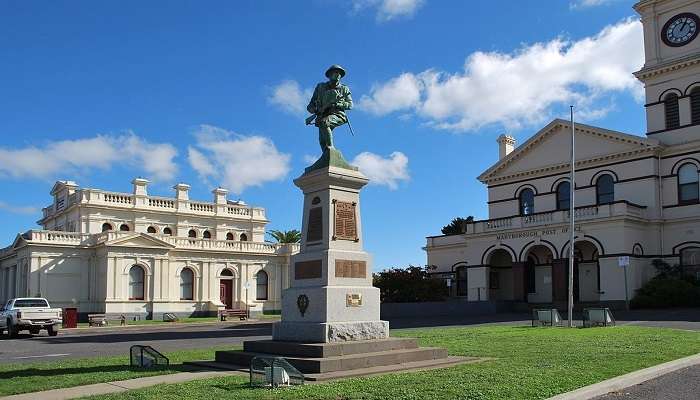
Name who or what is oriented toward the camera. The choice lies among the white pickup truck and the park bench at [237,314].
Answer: the park bench

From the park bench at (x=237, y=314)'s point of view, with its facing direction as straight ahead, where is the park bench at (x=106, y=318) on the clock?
the park bench at (x=106, y=318) is roughly at 2 o'clock from the park bench at (x=237, y=314).

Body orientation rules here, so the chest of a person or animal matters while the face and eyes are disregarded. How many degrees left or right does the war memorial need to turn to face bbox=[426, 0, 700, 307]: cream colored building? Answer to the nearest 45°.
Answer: approximately 90° to its left

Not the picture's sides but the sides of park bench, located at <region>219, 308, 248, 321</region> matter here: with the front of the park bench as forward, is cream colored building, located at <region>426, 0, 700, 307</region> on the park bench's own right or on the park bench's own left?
on the park bench's own left

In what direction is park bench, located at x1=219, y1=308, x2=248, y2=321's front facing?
toward the camera

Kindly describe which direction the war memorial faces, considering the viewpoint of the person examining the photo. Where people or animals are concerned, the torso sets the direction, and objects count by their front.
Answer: facing the viewer and to the right of the viewer

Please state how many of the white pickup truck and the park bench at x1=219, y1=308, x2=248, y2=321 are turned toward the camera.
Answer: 1

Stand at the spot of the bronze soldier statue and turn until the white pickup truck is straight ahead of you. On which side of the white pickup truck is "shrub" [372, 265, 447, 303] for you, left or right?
right

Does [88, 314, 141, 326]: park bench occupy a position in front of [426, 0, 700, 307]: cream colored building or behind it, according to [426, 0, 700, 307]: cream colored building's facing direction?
in front

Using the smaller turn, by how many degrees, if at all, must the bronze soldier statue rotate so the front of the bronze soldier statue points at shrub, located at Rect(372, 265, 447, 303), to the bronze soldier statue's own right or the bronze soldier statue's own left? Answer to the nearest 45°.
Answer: approximately 135° to the bronze soldier statue's own left

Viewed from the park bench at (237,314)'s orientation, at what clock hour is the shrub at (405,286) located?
The shrub is roughly at 10 o'clock from the park bench.

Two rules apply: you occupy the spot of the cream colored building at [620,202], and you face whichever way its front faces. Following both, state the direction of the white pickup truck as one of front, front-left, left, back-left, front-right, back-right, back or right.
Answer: front

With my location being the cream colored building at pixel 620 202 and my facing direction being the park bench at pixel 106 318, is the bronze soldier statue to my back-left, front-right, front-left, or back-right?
front-left

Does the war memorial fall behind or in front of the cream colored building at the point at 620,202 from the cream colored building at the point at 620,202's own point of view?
in front
